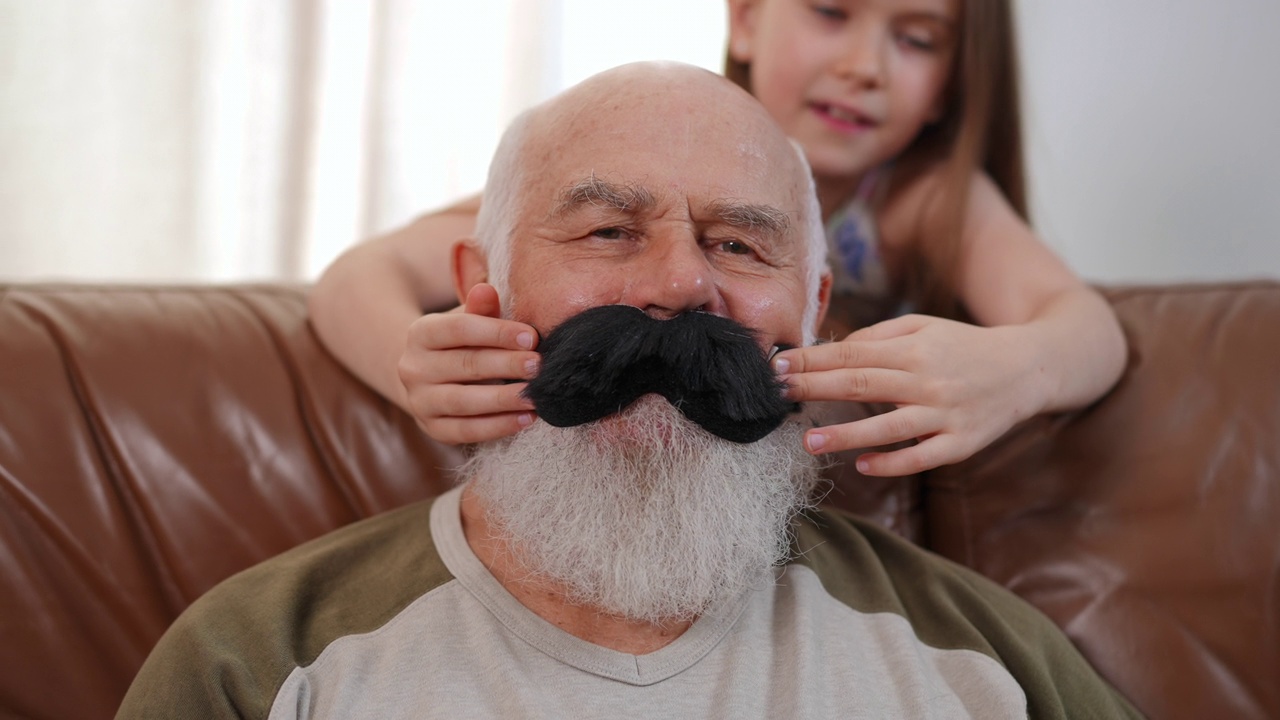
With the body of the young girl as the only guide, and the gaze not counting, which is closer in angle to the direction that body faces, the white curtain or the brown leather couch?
the brown leather couch

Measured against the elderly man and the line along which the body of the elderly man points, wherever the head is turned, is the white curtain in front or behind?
behind

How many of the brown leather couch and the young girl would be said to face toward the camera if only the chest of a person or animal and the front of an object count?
2

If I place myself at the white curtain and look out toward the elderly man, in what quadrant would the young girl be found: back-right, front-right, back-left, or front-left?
front-left

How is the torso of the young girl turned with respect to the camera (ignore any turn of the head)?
toward the camera

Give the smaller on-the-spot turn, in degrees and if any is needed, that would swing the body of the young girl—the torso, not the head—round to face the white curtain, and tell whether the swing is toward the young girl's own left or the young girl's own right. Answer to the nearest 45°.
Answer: approximately 135° to the young girl's own right

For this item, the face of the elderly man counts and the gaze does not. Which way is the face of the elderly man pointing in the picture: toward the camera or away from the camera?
toward the camera

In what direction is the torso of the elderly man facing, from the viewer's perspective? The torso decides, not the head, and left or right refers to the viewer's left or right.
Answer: facing the viewer

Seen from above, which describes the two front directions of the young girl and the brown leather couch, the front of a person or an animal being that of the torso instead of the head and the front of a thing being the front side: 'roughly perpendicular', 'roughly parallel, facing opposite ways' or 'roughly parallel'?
roughly parallel
